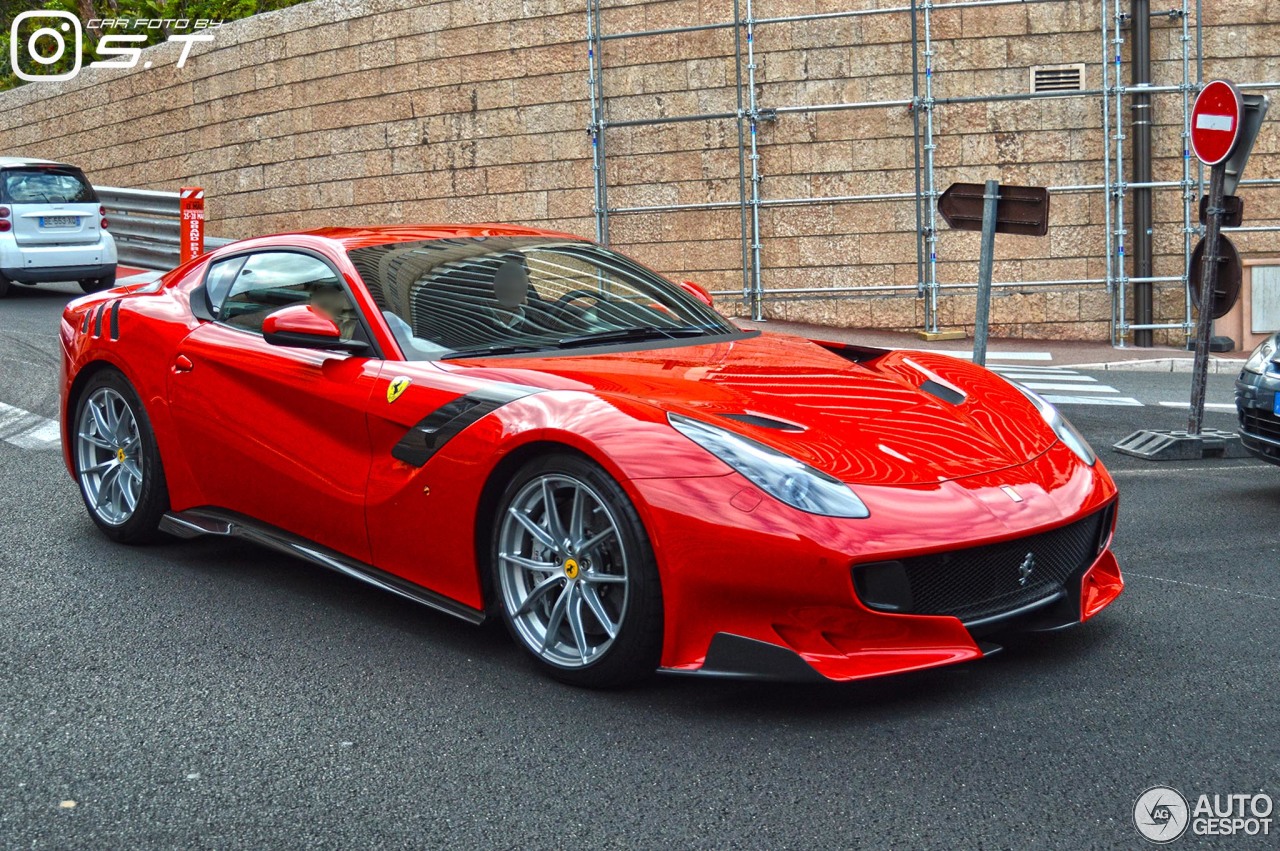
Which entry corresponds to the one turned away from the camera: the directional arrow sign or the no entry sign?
the directional arrow sign

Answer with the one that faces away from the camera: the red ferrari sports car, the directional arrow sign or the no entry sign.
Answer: the directional arrow sign

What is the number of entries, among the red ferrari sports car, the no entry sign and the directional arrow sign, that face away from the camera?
1

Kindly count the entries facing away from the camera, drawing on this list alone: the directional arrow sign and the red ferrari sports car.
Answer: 1

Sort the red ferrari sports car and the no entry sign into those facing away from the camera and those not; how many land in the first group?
0

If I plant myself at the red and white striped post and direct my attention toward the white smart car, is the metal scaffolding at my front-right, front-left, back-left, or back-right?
back-left

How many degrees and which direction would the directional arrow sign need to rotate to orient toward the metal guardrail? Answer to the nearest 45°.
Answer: approximately 45° to its left

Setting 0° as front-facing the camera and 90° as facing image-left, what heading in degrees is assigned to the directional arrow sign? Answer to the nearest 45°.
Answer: approximately 180°

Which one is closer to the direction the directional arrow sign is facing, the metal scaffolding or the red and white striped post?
the metal scaffolding

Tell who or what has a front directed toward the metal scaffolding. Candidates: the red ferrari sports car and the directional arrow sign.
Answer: the directional arrow sign

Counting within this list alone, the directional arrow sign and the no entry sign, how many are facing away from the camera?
1

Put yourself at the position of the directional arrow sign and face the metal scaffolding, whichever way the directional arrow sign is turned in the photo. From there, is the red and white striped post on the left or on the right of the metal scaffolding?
left

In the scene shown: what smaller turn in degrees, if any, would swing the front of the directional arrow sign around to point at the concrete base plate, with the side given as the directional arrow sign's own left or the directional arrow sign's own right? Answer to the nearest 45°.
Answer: approximately 135° to the directional arrow sign's own right

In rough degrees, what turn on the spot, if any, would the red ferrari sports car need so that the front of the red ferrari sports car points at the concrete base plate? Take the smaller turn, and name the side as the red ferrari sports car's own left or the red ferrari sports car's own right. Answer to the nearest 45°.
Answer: approximately 90° to the red ferrari sports car's own left

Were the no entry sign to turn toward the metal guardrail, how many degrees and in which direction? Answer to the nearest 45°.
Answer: approximately 90° to its right
